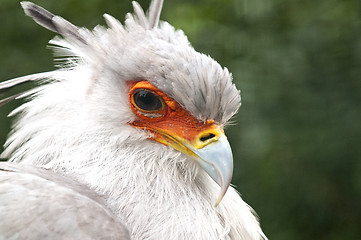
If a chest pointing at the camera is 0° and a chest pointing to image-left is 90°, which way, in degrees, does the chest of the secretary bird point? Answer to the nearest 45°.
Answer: approximately 315°
